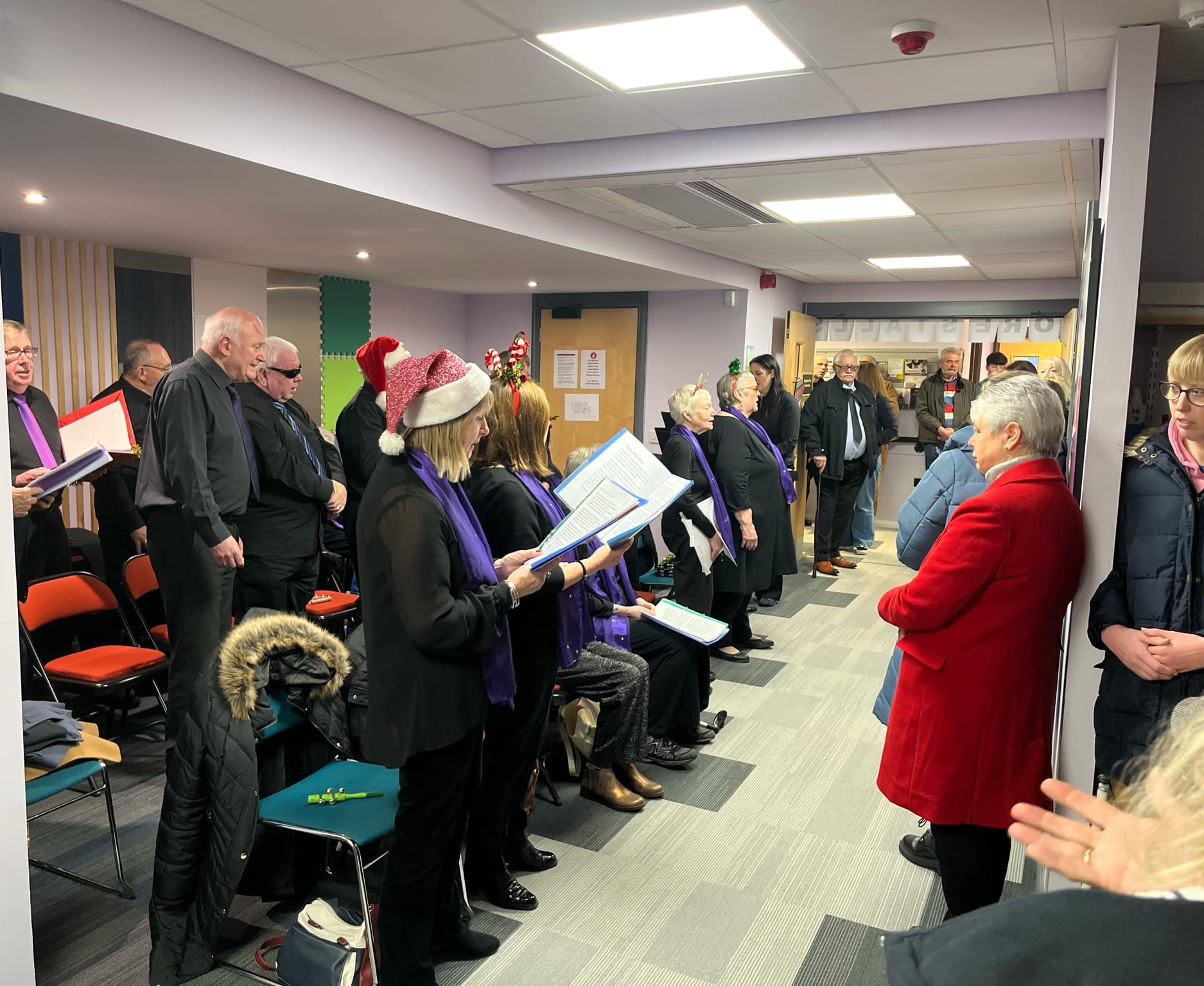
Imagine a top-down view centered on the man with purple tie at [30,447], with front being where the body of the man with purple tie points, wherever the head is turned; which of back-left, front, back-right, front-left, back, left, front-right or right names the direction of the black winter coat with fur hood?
front-right

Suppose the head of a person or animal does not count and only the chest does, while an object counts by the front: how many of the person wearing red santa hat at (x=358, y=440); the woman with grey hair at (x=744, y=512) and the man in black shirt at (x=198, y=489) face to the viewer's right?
3

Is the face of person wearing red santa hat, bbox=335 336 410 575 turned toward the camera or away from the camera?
away from the camera

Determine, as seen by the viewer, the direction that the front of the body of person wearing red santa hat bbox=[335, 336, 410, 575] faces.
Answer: to the viewer's right

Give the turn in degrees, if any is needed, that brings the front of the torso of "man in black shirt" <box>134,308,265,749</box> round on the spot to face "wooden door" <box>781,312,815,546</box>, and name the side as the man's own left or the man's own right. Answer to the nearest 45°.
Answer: approximately 45° to the man's own left

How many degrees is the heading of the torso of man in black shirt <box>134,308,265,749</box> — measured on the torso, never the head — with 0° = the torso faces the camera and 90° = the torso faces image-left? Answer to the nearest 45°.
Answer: approximately 270°

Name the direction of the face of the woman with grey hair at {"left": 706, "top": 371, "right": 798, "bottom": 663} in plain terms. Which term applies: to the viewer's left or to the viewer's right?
to the viewer's right

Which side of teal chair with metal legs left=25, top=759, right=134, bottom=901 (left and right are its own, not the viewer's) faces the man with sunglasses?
left

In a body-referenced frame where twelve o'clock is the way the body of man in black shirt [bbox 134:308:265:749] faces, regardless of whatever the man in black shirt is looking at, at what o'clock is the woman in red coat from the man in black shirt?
The woman in red coat is roughly at 2 o'clock from the man in black shirt.

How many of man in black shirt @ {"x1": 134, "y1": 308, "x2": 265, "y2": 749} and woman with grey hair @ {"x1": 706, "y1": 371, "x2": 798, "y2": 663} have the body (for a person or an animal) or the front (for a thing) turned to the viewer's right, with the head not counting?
2

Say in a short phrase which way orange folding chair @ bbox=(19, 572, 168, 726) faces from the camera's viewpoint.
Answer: facing the viewer and to the right of the viewer

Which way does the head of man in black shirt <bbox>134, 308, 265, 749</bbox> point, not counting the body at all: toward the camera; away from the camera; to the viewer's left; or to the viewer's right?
to the viewer's right

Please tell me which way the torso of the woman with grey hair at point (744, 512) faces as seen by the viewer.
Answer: to the viewer's right

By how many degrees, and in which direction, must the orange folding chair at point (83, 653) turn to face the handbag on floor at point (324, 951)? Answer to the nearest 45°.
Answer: approximately 45° to its right

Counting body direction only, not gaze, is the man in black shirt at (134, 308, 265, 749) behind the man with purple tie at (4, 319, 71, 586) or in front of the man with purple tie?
in front

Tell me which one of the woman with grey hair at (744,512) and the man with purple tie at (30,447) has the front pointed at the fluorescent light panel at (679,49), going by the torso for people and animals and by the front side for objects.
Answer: the man with purple tie

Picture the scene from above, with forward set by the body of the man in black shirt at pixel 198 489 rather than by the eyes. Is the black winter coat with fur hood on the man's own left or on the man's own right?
on the man's own right

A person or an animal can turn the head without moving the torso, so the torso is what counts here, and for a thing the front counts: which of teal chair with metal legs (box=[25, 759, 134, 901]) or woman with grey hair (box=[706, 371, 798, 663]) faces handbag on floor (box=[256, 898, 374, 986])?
the teal chair with metal legs
